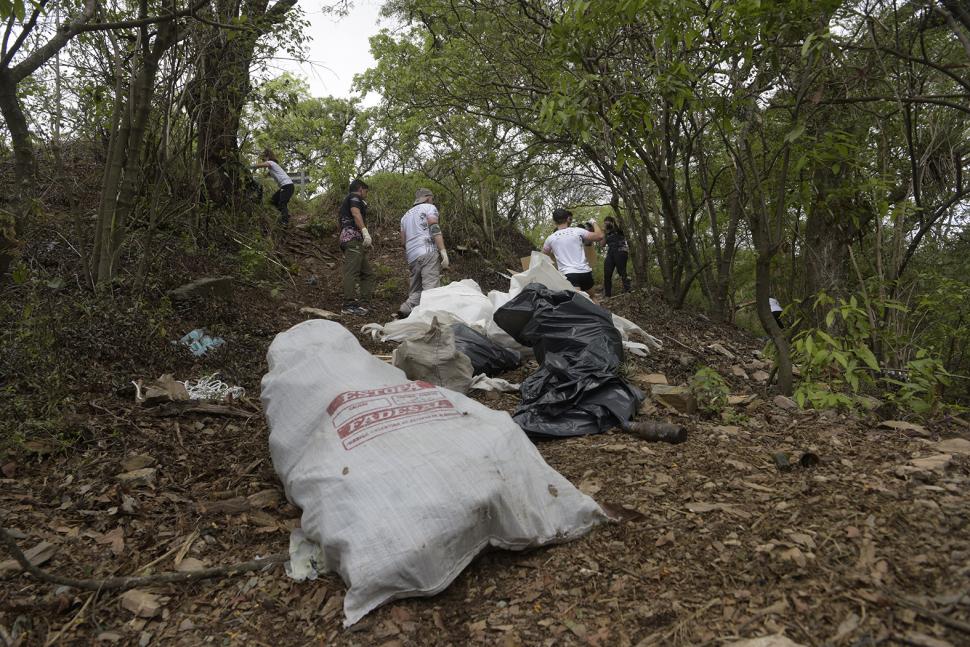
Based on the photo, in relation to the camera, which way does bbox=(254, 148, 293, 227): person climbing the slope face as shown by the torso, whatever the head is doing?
to the viewer's left

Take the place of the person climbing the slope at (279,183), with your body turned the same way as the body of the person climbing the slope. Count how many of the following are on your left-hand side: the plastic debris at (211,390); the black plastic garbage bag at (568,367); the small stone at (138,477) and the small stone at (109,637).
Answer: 4

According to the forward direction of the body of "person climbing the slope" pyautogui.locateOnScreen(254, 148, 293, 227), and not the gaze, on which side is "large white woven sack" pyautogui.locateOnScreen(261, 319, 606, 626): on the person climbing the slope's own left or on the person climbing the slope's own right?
on the person climbing the slope's own left

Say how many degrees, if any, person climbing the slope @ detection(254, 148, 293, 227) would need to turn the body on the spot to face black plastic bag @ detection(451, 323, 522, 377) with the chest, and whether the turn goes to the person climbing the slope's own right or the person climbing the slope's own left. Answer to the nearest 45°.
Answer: approximately 90° to the person climbing the slope's own left

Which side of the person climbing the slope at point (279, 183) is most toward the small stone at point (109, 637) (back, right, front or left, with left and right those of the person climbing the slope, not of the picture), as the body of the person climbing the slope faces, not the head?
left

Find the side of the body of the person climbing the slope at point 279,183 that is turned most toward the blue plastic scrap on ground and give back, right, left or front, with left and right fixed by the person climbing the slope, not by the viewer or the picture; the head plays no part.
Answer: left

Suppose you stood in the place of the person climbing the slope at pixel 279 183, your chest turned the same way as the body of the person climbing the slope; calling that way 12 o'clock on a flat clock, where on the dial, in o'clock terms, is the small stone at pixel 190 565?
The small stone is roughly at 9 o'clock from the person climbing the slope.
